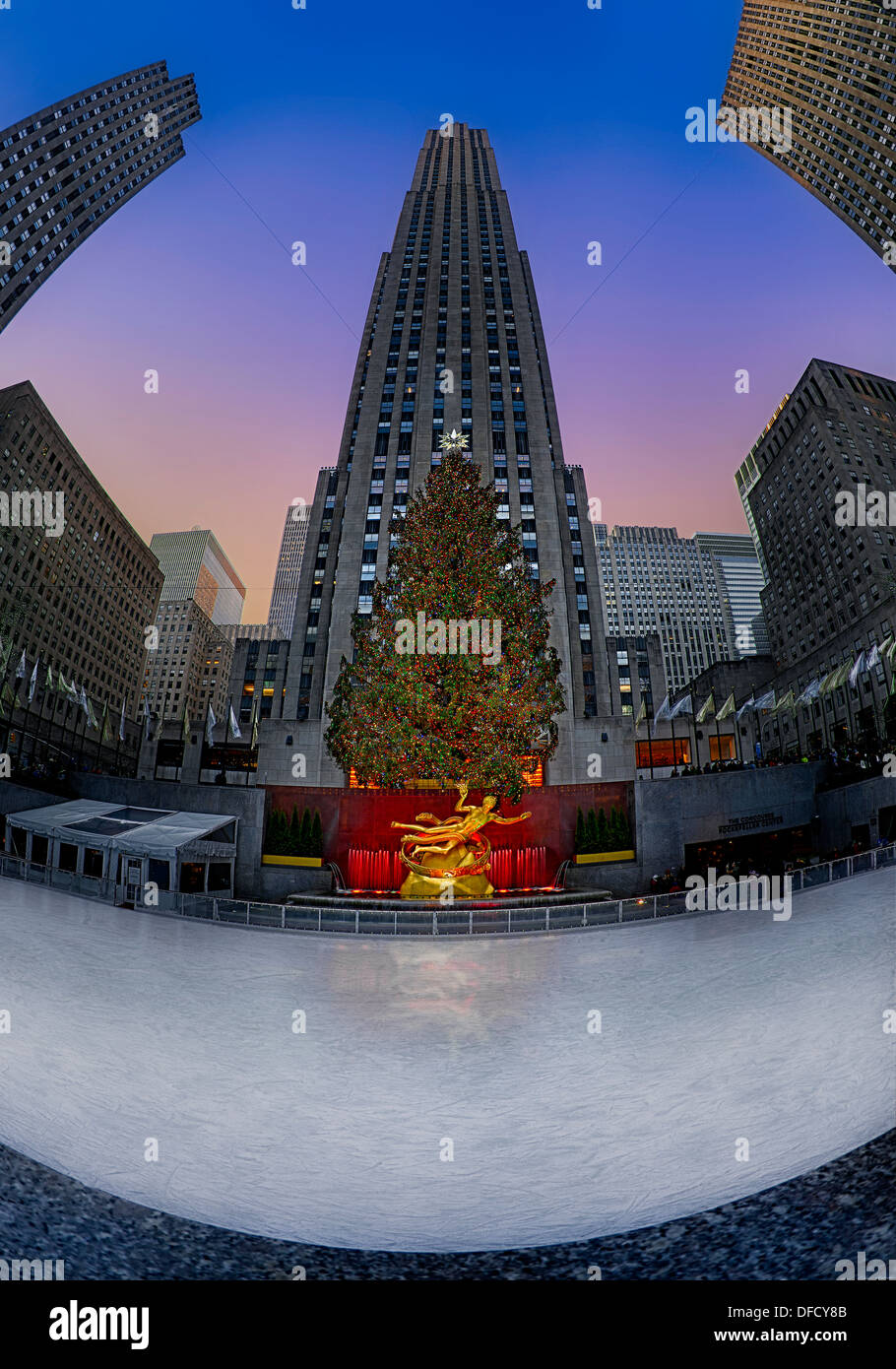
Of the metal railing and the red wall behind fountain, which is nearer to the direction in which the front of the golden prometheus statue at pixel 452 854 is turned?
the metal railing

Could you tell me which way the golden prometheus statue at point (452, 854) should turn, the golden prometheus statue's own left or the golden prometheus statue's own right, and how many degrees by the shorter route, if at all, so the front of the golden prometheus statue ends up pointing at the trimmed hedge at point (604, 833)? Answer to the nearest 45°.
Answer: approximately 135° to the golden prometheus statue's own left

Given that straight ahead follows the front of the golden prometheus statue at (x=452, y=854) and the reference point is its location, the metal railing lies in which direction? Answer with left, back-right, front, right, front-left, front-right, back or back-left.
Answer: front

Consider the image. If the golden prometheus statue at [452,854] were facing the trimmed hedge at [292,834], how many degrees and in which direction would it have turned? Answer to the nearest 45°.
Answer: approximately 135° to its right

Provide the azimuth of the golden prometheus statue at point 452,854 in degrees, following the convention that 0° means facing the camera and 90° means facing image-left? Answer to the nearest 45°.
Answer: approximately 0°

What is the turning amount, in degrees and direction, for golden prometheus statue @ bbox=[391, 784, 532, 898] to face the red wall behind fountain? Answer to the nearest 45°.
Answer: approximately 180°

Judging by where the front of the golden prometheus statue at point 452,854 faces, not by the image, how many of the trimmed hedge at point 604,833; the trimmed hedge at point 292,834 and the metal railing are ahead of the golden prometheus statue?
1

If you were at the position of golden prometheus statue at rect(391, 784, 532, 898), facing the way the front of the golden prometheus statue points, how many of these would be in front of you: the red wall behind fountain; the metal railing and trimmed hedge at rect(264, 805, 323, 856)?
1
